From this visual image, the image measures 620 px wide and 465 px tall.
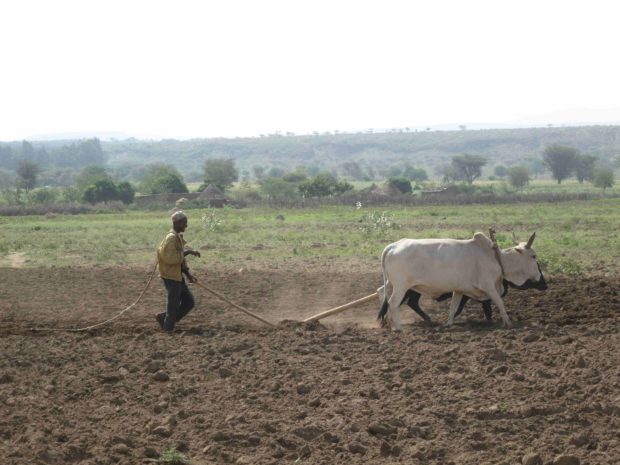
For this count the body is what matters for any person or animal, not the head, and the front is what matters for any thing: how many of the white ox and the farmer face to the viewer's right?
2

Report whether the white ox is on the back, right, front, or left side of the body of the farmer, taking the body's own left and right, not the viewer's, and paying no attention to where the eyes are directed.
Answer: front

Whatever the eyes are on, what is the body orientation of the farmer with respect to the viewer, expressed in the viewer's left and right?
facing to the right of the viewer

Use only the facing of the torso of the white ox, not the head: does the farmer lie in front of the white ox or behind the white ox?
behind

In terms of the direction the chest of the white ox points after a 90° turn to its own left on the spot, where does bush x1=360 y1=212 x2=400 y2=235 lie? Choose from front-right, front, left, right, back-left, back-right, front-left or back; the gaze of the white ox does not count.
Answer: front

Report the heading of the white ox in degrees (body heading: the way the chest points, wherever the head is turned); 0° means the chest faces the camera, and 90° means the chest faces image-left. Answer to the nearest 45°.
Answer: approximately 270°
